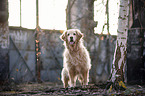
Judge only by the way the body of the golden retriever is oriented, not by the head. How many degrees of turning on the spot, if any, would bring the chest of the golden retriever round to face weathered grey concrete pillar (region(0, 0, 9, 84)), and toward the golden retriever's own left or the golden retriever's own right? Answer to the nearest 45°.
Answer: approximately 135° to the golden retriever's own right

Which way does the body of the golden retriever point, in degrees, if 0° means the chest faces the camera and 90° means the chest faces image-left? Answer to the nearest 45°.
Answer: approximately 0°
